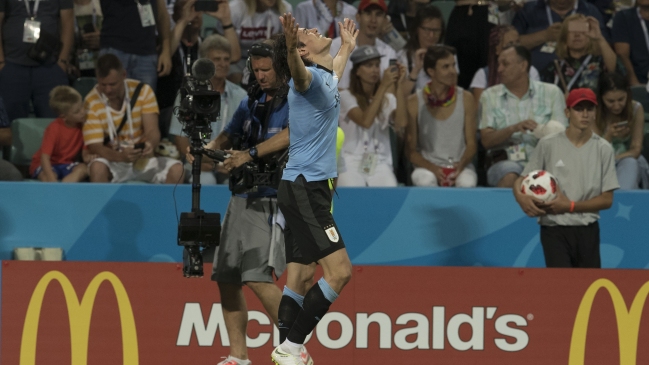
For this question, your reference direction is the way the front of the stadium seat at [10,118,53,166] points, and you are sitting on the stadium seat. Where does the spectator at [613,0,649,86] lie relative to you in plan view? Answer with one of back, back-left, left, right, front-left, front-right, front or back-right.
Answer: left

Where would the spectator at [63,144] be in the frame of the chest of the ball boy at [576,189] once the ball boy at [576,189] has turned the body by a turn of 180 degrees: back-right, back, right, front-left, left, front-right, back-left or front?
left

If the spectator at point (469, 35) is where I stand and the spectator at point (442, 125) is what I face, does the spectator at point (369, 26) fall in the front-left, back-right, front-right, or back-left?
front-right

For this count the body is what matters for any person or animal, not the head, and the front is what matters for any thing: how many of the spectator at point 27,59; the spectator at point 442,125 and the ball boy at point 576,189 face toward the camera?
3

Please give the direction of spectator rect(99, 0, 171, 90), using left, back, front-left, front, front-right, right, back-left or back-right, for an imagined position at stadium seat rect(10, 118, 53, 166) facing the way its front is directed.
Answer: left

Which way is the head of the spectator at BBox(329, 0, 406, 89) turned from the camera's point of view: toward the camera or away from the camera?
toward the camera

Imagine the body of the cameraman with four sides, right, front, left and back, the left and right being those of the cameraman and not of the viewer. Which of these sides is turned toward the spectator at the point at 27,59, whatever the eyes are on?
right

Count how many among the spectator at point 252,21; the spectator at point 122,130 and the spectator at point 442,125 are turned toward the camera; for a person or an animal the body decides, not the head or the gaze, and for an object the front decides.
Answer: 3

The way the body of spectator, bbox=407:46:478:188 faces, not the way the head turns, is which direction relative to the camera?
toward the camera

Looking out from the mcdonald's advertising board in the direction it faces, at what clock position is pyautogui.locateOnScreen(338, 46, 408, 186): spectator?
The spectator is roughly at 6 o'clock from the mcdonald's advertising board.

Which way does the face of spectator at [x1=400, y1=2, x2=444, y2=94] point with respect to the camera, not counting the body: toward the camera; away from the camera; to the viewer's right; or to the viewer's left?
toward the camera

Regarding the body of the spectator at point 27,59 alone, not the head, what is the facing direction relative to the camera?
toward the camera

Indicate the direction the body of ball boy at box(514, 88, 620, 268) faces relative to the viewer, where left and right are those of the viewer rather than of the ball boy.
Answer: facing the viewer

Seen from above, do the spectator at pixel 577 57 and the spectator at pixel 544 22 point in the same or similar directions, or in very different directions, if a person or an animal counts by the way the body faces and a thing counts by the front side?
same or similar directions

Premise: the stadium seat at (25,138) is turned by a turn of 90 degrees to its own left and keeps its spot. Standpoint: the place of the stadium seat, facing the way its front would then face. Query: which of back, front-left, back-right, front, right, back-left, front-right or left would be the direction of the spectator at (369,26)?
front

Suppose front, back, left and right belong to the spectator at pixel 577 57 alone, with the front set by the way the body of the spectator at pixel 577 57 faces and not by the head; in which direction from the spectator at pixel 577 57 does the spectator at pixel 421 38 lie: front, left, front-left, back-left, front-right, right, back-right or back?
right
